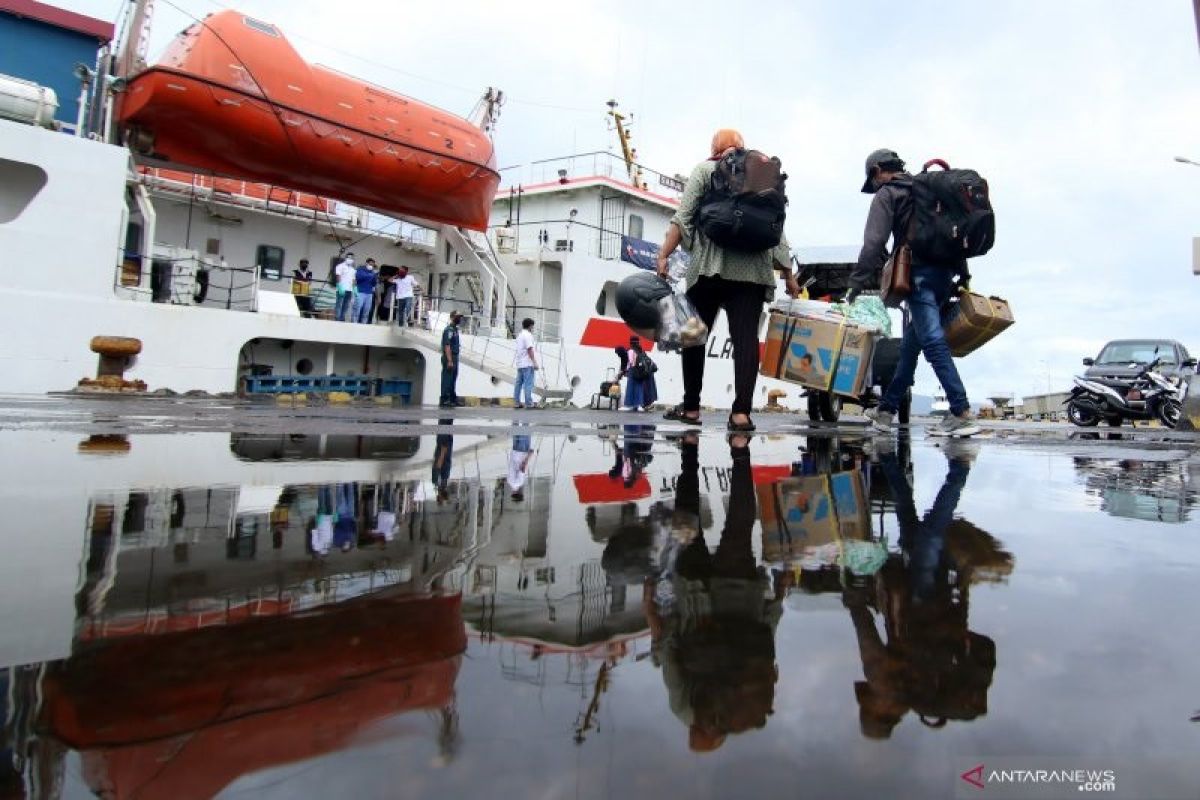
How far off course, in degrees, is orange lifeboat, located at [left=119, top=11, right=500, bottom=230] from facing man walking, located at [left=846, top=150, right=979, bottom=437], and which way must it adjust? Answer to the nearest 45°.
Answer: approximately 90° to its right

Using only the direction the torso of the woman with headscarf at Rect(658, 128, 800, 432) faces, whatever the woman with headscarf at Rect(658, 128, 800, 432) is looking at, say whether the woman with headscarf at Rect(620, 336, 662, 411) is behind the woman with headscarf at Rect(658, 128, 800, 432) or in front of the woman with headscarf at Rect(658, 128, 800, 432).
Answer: in front

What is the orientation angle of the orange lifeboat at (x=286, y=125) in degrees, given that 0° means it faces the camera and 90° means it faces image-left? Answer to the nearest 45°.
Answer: approximately 225°

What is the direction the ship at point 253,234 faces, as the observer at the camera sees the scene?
facing away from the viewer and to the right of the viewer

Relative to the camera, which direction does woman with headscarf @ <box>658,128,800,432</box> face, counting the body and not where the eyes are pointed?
away from the camera

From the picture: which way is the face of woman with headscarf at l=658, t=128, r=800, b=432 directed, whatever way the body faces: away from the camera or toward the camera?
away from the camera

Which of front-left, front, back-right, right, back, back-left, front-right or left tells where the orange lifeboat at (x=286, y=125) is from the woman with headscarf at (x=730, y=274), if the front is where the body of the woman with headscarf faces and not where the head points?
front-left
